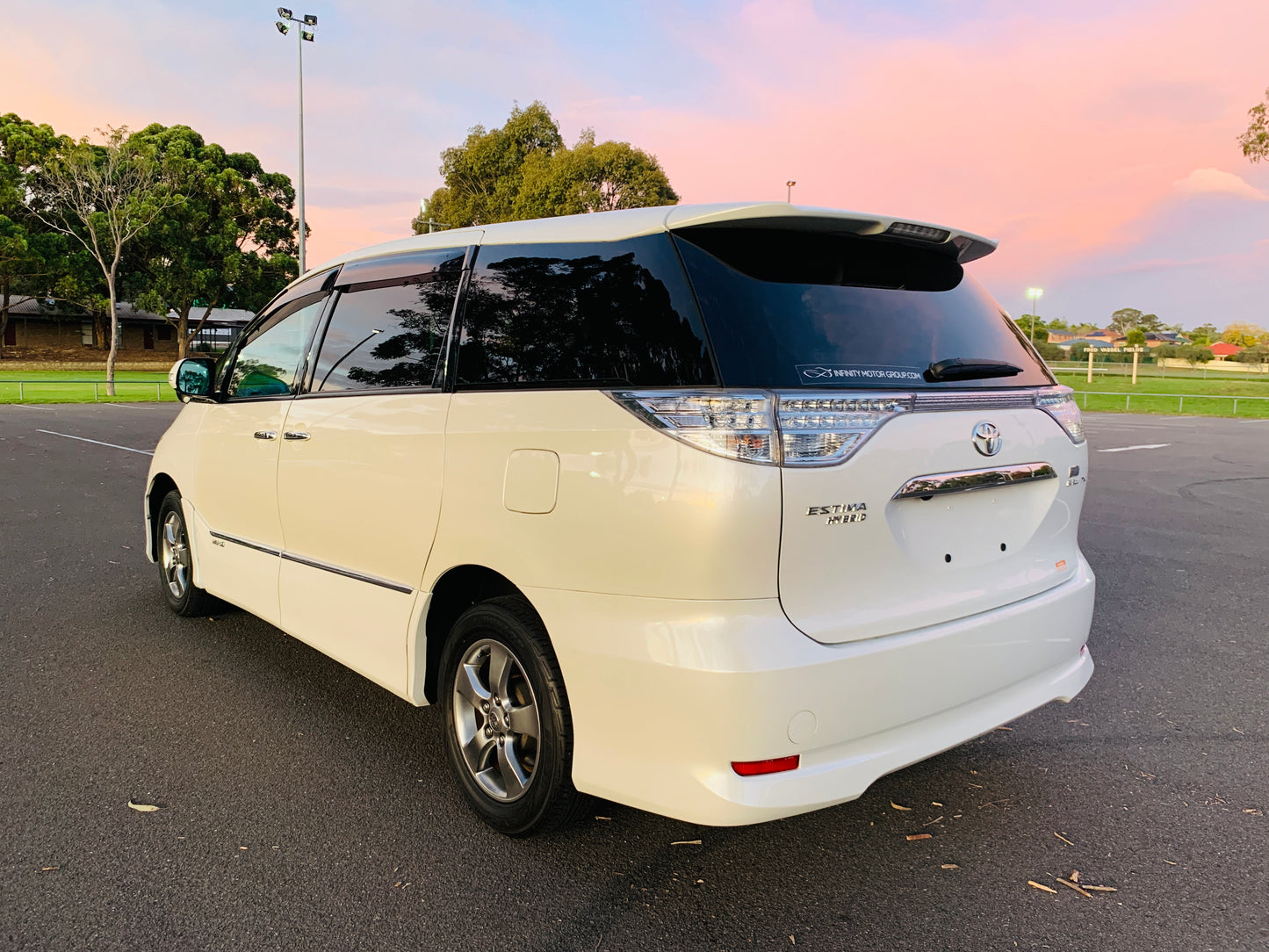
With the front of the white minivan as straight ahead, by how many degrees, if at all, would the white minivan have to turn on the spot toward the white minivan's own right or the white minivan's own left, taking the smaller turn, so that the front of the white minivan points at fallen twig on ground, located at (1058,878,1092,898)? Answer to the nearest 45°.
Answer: approximately 135° to the white minivan's own right

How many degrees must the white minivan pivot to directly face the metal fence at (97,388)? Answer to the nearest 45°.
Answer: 0° — it already faces it

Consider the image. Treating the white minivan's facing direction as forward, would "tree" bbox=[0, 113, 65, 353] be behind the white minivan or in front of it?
in front

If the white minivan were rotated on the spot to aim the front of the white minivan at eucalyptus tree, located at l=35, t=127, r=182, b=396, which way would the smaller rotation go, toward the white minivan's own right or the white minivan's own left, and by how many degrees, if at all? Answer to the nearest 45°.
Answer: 0° — it already faces it

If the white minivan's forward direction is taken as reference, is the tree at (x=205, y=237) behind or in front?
in front

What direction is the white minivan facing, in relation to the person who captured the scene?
facing away from the viewer and to the left of the viewer
